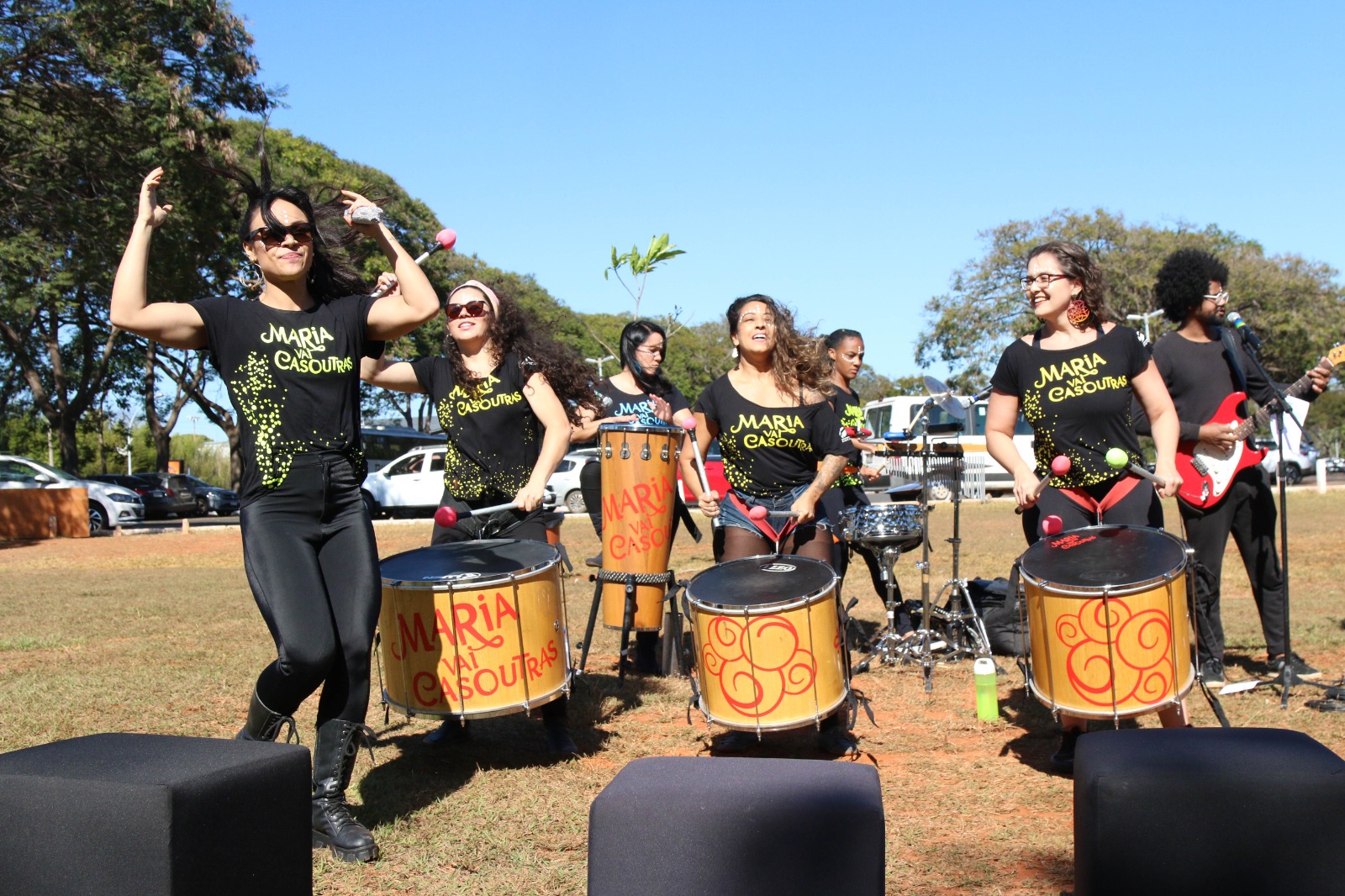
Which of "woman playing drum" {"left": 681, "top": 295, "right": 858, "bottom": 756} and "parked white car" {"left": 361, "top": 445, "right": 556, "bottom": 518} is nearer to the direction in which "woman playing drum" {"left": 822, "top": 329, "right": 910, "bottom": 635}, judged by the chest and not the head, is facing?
the woman playing drum

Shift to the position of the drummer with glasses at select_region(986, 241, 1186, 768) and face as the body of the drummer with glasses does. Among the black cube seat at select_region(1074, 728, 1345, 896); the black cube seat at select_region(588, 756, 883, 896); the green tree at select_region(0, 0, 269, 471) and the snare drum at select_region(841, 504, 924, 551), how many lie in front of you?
2

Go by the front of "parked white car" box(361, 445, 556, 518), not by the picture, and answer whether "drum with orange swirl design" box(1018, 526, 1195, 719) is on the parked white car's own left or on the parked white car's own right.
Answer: on the parked white car's own left

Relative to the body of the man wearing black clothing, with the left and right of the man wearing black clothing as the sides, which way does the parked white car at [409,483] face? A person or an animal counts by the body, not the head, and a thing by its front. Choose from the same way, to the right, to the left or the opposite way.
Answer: to the right

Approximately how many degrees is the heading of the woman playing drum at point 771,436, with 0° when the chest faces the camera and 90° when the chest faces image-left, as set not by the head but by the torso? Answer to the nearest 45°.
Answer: approximately 0°

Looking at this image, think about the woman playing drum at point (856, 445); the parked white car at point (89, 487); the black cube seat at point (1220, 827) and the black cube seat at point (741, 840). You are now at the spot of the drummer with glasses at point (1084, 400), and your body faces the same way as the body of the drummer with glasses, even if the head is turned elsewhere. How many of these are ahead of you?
2

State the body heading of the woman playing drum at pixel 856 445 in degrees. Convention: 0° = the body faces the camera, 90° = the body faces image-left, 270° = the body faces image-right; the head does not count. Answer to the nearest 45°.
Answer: approximately 315°

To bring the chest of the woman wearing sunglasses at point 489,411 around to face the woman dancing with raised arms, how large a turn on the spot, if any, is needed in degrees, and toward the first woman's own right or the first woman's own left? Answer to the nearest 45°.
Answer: approximately 45° to the first woman's own right

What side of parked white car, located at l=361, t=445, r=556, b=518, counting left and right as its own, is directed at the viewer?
left
